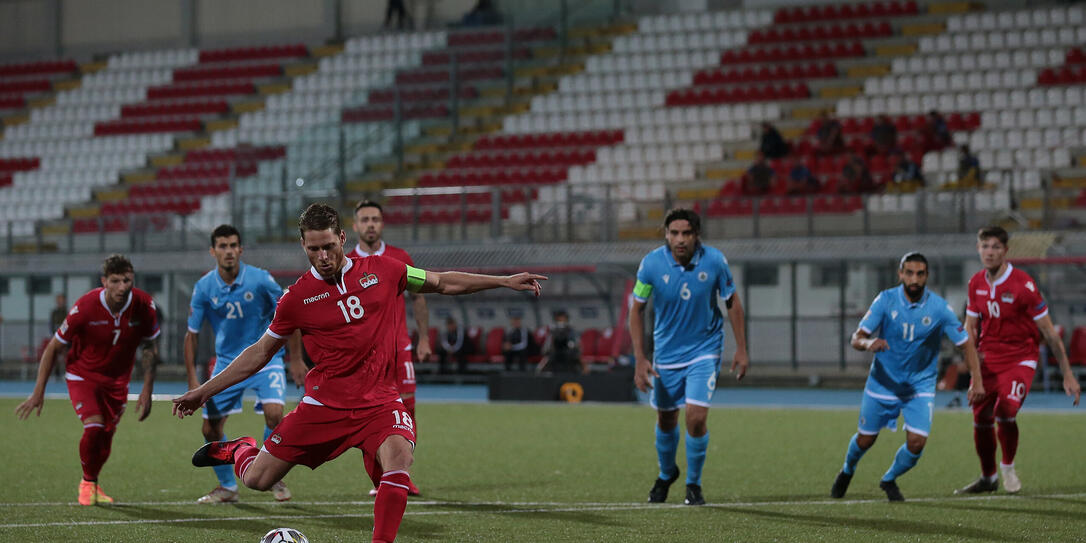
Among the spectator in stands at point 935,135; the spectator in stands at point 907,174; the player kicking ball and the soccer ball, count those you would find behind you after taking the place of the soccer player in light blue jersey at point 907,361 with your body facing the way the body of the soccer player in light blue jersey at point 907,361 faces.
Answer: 2

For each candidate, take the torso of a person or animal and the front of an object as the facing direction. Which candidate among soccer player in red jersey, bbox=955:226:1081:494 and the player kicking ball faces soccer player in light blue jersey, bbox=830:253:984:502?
the soccer player in red jersey

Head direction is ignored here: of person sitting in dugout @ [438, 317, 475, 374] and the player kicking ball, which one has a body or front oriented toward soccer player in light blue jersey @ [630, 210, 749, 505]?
the person sitting in dugout

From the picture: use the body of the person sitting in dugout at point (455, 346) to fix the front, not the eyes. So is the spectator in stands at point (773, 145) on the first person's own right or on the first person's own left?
on the first person's own left

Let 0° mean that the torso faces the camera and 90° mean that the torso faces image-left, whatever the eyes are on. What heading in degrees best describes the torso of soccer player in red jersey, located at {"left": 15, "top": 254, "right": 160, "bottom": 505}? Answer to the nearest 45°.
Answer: approximately 0°

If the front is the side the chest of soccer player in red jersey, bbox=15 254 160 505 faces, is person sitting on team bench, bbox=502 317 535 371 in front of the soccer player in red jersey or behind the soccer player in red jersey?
behind

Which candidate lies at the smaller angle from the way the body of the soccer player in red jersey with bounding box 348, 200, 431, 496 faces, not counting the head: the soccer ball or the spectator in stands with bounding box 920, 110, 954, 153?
the soccer ball

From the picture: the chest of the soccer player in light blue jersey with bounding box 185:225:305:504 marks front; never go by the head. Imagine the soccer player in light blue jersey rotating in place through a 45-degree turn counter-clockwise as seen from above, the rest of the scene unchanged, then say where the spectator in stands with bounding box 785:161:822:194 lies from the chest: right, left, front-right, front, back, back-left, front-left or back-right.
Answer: left

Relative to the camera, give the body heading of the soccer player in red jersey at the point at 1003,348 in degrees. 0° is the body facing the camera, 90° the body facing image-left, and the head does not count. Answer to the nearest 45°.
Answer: approximately 45°

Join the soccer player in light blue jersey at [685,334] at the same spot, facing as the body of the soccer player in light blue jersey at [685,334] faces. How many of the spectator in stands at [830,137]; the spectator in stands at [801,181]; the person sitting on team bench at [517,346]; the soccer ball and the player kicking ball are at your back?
3

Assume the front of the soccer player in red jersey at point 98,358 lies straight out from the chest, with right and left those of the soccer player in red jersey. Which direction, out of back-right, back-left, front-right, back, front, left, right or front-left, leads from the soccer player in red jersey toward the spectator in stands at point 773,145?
back-left
